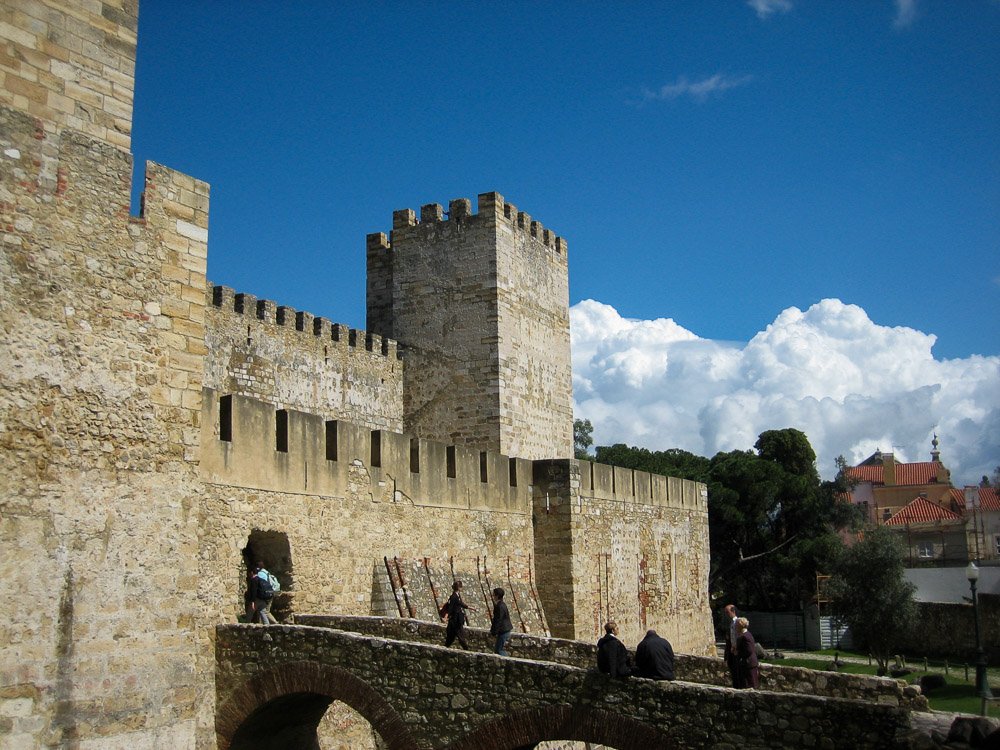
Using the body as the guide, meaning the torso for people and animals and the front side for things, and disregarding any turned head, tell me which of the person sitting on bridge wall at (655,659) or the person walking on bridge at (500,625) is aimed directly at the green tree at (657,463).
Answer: the person sitting on bridge wall at (655,659)

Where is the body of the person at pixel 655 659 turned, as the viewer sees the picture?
away from the camera

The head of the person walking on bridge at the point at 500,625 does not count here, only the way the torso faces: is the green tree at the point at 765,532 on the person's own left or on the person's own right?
on the person's own right

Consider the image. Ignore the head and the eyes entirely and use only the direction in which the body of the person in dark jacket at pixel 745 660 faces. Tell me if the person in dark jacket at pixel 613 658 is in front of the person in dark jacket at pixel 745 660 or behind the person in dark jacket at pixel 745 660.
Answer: in front

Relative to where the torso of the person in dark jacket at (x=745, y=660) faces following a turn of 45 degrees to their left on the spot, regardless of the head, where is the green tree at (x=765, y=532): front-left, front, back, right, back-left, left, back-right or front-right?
back-right

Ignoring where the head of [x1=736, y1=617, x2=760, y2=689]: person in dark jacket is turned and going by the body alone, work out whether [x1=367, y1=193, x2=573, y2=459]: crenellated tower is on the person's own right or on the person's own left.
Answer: on the person's own right

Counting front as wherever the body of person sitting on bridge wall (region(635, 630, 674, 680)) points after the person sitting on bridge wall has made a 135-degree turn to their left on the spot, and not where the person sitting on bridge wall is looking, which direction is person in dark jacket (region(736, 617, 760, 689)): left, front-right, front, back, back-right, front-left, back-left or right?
back

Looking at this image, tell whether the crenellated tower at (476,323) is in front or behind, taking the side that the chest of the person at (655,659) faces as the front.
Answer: in front

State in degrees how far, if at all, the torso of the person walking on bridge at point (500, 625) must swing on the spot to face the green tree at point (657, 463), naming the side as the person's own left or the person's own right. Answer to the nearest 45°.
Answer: approximately 90° to the person's own right
